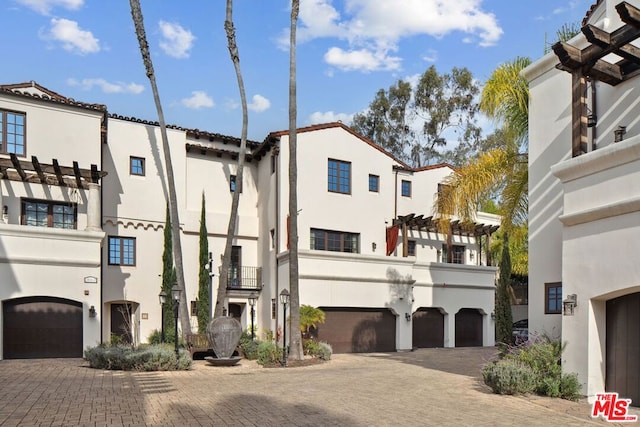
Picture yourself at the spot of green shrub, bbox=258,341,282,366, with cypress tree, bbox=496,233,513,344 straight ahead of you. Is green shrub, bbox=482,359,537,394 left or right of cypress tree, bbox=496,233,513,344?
right

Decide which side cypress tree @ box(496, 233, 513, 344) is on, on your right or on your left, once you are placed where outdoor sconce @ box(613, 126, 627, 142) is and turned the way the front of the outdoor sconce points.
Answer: on your right

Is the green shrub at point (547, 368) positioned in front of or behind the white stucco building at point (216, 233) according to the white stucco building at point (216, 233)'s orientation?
in front

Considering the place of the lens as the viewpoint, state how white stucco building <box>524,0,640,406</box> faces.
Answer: facing the viewer and to the left of the viewer

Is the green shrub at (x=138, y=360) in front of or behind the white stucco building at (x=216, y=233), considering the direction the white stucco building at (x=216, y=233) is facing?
in front

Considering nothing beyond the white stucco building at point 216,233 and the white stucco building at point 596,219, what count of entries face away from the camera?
0

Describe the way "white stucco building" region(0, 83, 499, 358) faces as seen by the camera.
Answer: facing the viewer
